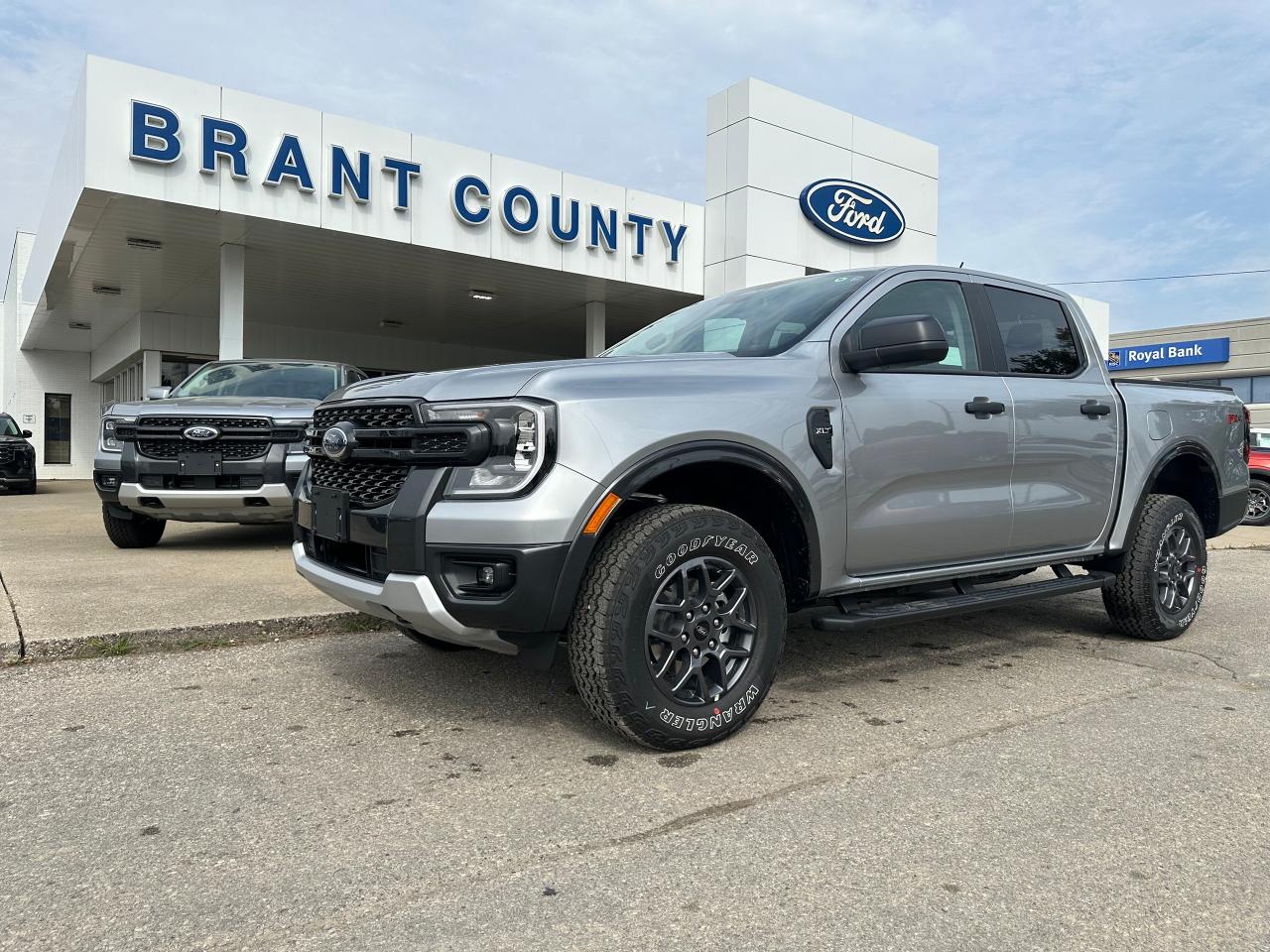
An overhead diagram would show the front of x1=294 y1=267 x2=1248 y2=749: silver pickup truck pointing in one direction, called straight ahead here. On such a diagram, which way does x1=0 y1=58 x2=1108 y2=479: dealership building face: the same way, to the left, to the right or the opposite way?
to the left

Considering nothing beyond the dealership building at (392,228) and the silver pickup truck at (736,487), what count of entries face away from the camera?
0

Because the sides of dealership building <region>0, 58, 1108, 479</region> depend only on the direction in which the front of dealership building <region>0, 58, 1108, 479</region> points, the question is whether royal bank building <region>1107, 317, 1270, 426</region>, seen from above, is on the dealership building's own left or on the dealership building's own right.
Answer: on the dealership building's own left

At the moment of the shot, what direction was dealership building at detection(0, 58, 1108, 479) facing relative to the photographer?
facing the viewer and to the right of the viewer

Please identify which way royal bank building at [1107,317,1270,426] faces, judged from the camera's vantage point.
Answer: facing the viewer and to the left of the viewer

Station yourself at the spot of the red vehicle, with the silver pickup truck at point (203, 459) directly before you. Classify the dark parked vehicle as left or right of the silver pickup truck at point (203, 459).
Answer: right

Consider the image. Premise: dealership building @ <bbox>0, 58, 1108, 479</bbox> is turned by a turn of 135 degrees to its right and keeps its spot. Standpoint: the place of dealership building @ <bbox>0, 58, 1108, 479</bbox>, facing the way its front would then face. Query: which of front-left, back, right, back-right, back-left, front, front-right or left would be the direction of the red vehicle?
back

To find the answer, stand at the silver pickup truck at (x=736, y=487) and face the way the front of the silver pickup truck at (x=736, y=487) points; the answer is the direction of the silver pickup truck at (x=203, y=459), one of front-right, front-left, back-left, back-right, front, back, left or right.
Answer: right

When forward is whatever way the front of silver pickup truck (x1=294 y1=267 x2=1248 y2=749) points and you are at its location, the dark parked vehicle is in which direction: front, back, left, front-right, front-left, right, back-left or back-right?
right

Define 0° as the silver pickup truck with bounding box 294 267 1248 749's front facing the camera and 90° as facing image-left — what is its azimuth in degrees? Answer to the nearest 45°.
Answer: approximately 45°
